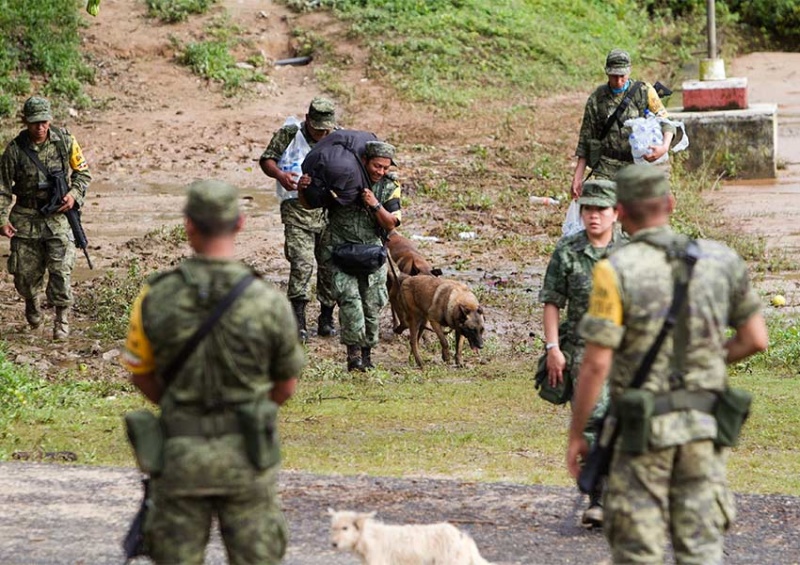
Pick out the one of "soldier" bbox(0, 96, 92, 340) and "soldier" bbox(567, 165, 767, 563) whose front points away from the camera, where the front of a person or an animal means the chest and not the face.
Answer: "soldier" bbox(567, 165, 767, 563)

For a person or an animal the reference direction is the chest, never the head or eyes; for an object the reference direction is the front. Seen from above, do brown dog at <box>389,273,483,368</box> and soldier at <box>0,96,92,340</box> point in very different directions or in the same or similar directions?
same or similar directions

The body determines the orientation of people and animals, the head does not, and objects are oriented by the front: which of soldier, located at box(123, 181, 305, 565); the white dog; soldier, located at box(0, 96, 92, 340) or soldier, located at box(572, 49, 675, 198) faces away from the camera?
soldier, located at box(123, 181, 305, 565)

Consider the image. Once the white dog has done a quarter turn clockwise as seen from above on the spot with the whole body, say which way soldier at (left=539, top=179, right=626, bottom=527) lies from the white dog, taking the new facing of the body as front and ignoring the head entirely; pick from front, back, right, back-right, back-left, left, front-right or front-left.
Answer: front-right

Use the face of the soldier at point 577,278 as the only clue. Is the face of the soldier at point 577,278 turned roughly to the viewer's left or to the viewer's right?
to the viewer's left

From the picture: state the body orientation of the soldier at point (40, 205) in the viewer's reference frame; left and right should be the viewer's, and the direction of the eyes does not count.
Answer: facing the viewer

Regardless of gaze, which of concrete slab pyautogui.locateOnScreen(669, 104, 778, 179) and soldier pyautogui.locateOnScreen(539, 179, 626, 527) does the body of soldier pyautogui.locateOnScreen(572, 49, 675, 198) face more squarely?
the soldier

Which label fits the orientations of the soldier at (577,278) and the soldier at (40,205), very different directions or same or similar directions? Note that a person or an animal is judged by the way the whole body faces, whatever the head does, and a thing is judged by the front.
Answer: same or similar directions

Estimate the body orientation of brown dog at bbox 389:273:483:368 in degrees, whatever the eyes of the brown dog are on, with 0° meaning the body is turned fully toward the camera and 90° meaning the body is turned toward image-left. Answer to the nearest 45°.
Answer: approximately 315°

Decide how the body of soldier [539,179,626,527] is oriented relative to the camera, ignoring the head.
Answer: toward the camera

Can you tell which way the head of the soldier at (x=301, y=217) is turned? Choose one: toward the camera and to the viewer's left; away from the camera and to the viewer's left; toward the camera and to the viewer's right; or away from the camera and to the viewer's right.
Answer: toward the camera and to the viewer's right

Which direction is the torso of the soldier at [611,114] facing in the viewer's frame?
toward the camera

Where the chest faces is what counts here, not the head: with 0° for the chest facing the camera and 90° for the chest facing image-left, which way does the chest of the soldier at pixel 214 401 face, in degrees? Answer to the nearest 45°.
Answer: approximately 180°

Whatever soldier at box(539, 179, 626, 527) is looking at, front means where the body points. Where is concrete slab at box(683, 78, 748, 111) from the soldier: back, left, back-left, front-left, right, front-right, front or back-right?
back

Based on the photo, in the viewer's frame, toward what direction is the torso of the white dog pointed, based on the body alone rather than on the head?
to the viewer's left

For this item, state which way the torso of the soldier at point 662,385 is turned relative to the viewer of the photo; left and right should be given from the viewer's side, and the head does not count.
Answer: facing away from the viewer

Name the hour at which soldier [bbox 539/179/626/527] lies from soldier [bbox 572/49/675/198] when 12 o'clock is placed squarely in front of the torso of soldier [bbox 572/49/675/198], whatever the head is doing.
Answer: soldier [bbox 539/179/626/527] is roughly at 12 o'clock from soldier [bbox 572/49/675/198].

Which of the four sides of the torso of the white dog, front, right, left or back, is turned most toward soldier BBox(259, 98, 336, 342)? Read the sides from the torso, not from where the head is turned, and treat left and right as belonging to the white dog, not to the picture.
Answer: right

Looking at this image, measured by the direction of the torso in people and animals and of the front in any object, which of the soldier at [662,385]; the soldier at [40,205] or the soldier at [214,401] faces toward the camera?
the soldier at [40,205]

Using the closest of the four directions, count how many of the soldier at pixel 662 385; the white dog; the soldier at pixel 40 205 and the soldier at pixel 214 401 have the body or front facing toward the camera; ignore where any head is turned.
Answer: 1

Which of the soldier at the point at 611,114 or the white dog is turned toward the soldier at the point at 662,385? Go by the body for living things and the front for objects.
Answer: the soldier at the point at 611,114

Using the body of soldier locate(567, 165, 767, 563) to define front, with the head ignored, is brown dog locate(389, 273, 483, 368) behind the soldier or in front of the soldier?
in front

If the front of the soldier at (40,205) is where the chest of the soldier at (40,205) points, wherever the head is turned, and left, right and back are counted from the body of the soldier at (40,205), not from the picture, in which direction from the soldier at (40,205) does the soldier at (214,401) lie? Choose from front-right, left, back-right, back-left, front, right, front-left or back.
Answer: front
